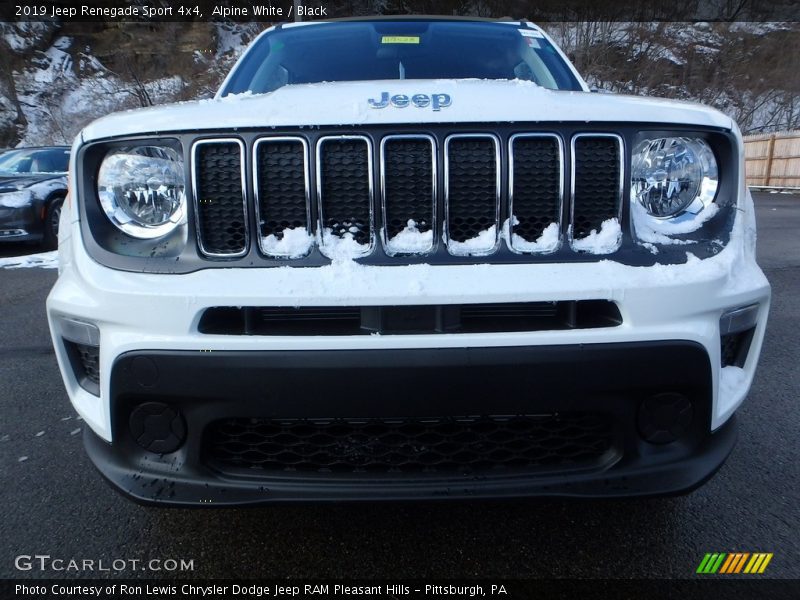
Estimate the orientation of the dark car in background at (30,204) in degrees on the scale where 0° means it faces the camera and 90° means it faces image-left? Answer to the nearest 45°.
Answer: approximately 45°

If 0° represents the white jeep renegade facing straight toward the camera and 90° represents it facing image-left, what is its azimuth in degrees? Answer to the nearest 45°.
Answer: approximately 0°
